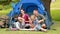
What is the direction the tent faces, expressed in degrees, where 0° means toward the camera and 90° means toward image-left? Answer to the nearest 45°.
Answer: approximately 0°

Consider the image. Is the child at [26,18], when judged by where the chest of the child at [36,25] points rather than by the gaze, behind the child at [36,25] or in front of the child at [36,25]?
behind

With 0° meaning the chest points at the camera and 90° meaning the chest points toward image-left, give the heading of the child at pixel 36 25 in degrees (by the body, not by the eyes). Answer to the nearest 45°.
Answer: approximately 315°
